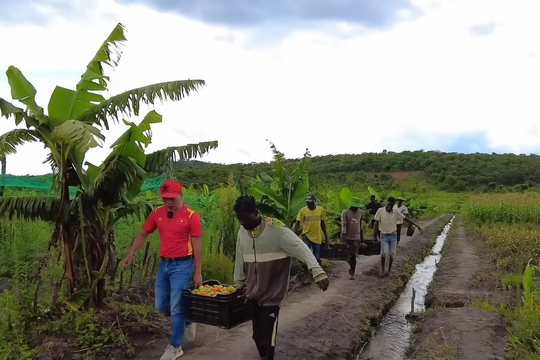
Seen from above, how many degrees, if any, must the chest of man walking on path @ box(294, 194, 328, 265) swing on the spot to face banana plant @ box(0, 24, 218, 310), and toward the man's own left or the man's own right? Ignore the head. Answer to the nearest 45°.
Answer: approximately 45° to the man's own right

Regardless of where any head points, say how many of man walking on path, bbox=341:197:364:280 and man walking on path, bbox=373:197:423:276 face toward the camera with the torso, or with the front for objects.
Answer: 2

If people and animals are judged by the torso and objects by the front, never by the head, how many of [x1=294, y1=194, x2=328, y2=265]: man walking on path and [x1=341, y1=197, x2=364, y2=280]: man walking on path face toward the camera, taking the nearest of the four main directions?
2

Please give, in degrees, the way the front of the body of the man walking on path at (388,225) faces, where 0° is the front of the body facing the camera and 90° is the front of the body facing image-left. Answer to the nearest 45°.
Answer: approximately 0°

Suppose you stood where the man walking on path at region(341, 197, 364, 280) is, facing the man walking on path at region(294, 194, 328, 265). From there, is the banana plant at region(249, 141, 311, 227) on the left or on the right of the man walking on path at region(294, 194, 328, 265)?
right

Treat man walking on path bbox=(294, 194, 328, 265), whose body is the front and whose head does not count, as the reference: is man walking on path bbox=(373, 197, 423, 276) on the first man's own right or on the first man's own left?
on the first man's own left

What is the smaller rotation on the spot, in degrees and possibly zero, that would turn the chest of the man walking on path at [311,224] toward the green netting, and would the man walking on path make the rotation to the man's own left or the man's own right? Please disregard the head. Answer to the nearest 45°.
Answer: approximately 90° to the man's own right
